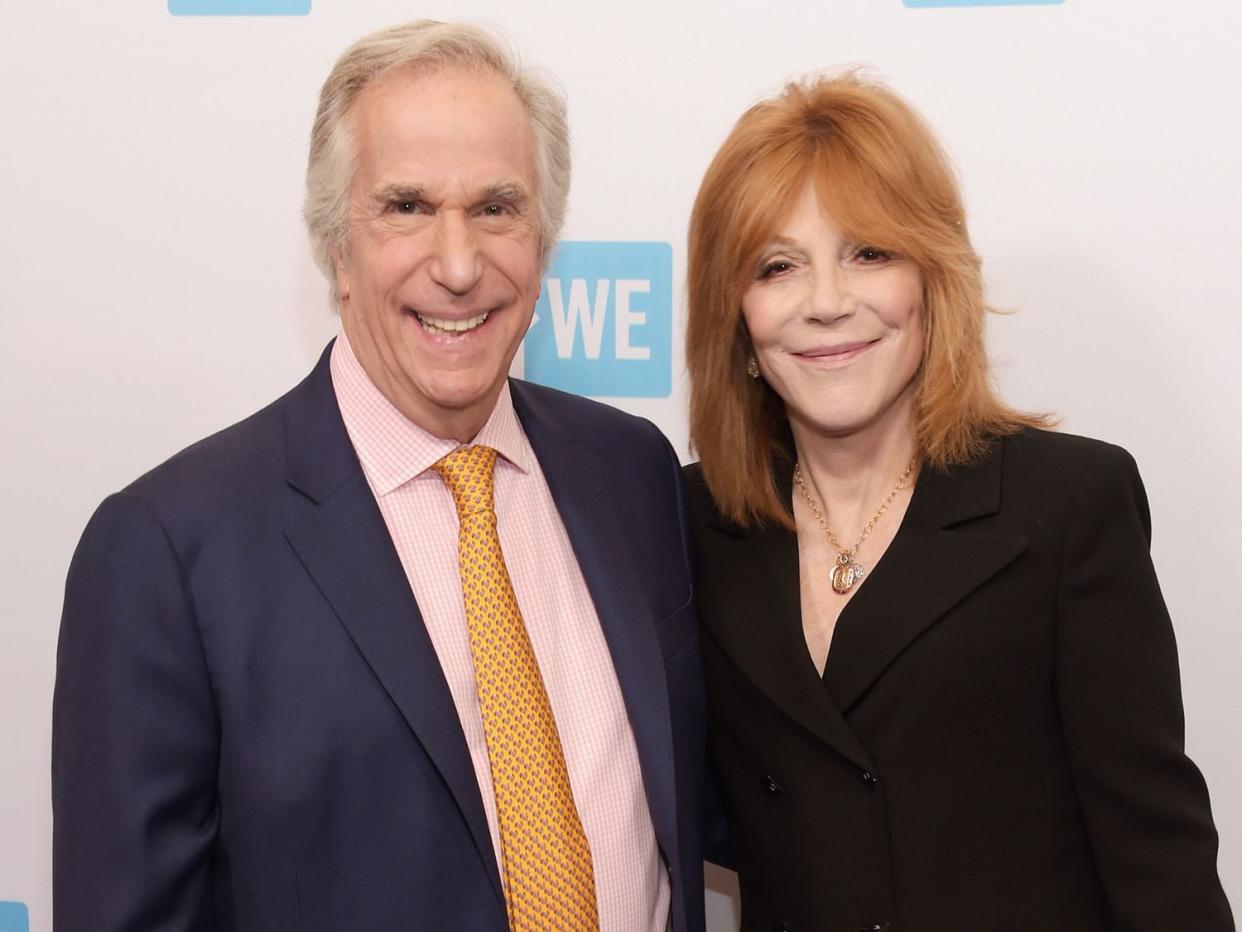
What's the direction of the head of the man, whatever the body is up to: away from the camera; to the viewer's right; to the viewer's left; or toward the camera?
toward the camera

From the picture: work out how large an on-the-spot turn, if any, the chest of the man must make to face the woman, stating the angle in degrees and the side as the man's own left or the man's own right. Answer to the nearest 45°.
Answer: approximately 45° to the man's own left

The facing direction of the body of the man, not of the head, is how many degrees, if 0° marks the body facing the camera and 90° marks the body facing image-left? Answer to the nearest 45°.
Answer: approximately 315°

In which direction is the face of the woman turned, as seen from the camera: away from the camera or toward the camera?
toward the camera
